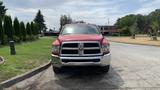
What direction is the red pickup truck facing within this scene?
toward the camera

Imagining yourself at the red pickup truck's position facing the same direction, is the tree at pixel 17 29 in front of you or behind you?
behind

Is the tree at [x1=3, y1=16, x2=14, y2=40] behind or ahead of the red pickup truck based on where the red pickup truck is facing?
behind
